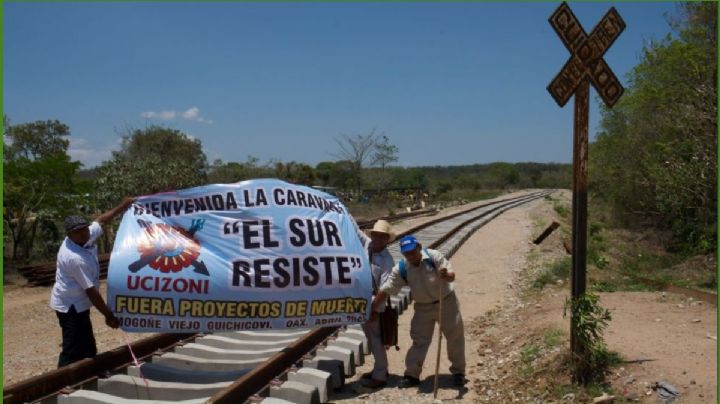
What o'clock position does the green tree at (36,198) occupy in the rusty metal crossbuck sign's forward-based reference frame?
The green tree is roughly at 4 o'clock from the rusty metal crossbuck sign.

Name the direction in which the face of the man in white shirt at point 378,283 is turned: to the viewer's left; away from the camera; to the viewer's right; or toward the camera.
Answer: toward the camera

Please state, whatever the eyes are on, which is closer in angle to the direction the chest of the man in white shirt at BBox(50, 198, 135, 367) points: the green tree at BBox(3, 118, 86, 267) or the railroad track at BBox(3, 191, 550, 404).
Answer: the railroad track

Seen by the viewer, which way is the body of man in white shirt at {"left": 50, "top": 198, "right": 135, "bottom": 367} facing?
to the viewer's right

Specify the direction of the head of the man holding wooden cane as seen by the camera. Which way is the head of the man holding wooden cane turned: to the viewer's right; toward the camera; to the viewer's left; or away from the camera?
toward the camera

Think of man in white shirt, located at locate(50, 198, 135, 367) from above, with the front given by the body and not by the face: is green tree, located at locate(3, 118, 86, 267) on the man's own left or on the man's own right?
on the man's own left

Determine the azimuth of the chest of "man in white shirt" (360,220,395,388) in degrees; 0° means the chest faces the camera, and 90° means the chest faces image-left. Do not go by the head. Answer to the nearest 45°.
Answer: approximately 45°

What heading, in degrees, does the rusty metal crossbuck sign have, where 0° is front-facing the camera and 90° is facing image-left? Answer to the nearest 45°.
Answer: approximately 0°

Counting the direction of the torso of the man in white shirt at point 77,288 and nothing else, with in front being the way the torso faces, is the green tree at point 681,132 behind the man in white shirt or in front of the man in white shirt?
in front

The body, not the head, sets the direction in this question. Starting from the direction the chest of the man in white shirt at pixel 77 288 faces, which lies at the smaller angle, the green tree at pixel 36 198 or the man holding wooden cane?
the man holding wooden cane

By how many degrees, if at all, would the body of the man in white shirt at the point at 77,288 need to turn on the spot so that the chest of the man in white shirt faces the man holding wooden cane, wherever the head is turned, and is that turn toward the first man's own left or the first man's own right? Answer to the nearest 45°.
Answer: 0° — they already face them

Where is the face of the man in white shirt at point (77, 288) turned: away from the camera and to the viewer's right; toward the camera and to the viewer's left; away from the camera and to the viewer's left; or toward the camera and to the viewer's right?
toward the camera and to the viewer's right

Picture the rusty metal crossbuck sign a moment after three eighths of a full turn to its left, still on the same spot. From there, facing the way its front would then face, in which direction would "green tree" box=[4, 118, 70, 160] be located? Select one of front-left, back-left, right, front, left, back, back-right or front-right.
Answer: left

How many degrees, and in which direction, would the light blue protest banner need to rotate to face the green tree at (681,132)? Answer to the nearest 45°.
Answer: approximately 135° to its left

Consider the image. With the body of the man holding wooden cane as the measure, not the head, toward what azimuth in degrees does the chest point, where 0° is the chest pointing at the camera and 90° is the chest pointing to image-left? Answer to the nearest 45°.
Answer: approximately 45°

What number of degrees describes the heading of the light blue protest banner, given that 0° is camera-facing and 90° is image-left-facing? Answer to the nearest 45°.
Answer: approximately 0°
